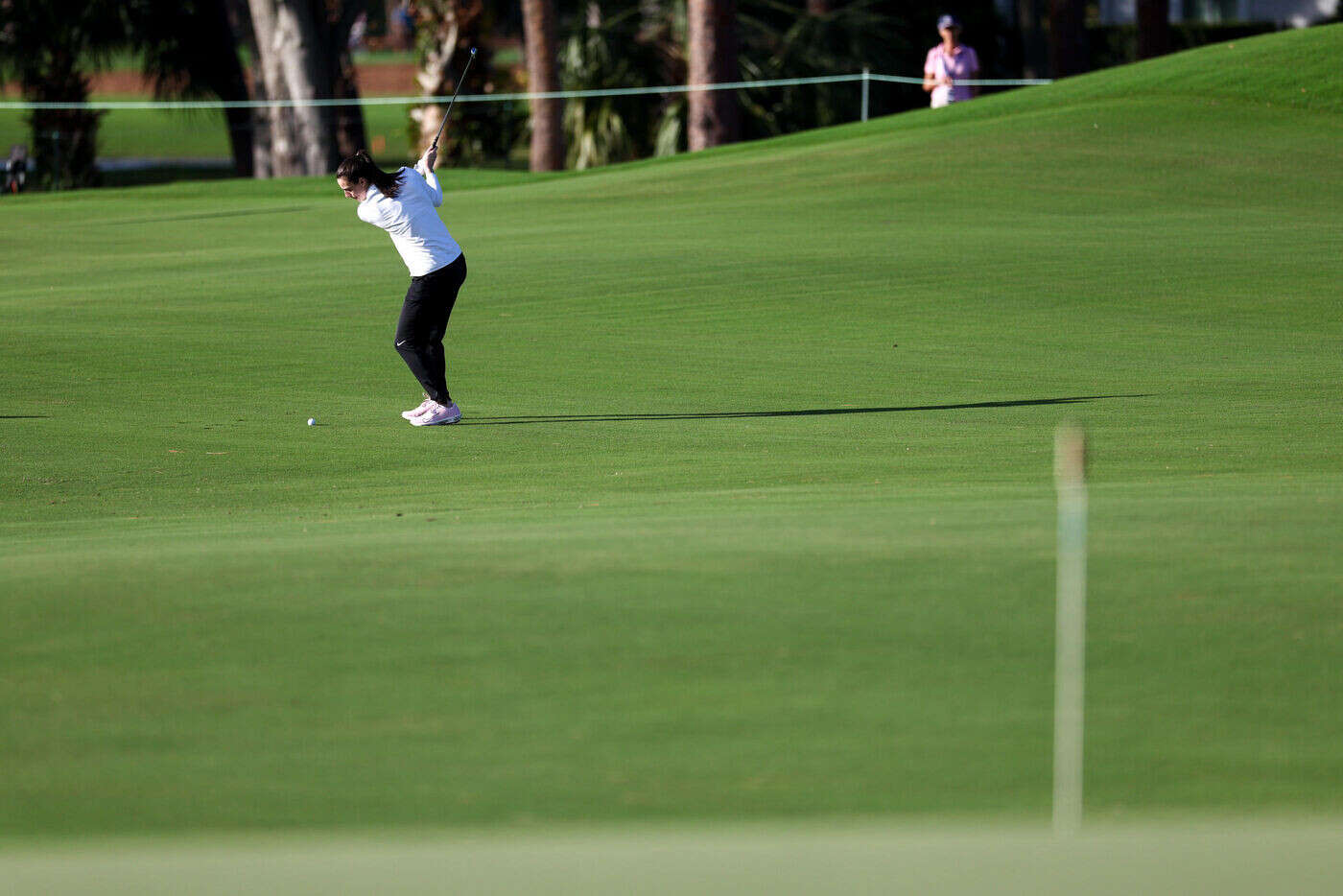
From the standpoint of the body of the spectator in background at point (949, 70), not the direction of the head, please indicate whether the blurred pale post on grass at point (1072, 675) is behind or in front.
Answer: in front

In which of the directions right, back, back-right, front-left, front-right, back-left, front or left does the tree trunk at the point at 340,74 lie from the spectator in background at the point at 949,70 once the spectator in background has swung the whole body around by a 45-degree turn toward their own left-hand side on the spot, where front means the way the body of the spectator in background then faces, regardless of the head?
back

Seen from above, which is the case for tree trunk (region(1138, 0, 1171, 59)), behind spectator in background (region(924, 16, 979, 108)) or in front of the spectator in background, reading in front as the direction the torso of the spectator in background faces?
behind

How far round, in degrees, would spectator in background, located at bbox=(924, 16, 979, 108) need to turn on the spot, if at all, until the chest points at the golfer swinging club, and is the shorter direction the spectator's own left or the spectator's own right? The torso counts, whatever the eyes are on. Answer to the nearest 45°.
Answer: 0° — they already face them

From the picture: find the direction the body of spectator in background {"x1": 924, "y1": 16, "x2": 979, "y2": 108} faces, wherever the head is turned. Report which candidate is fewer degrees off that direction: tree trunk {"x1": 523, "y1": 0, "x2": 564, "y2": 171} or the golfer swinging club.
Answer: the golfer swinging club

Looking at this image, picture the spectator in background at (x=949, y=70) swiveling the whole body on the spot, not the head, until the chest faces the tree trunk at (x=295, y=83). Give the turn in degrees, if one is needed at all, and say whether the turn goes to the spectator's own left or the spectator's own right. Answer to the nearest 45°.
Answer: approximately 135° to the spectator's own right

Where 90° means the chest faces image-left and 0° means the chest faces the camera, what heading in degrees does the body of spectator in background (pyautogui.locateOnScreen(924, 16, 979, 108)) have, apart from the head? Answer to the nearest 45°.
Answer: approximately 0°

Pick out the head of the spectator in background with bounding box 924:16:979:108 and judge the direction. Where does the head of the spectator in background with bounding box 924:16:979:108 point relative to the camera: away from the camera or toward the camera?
toward the camera
